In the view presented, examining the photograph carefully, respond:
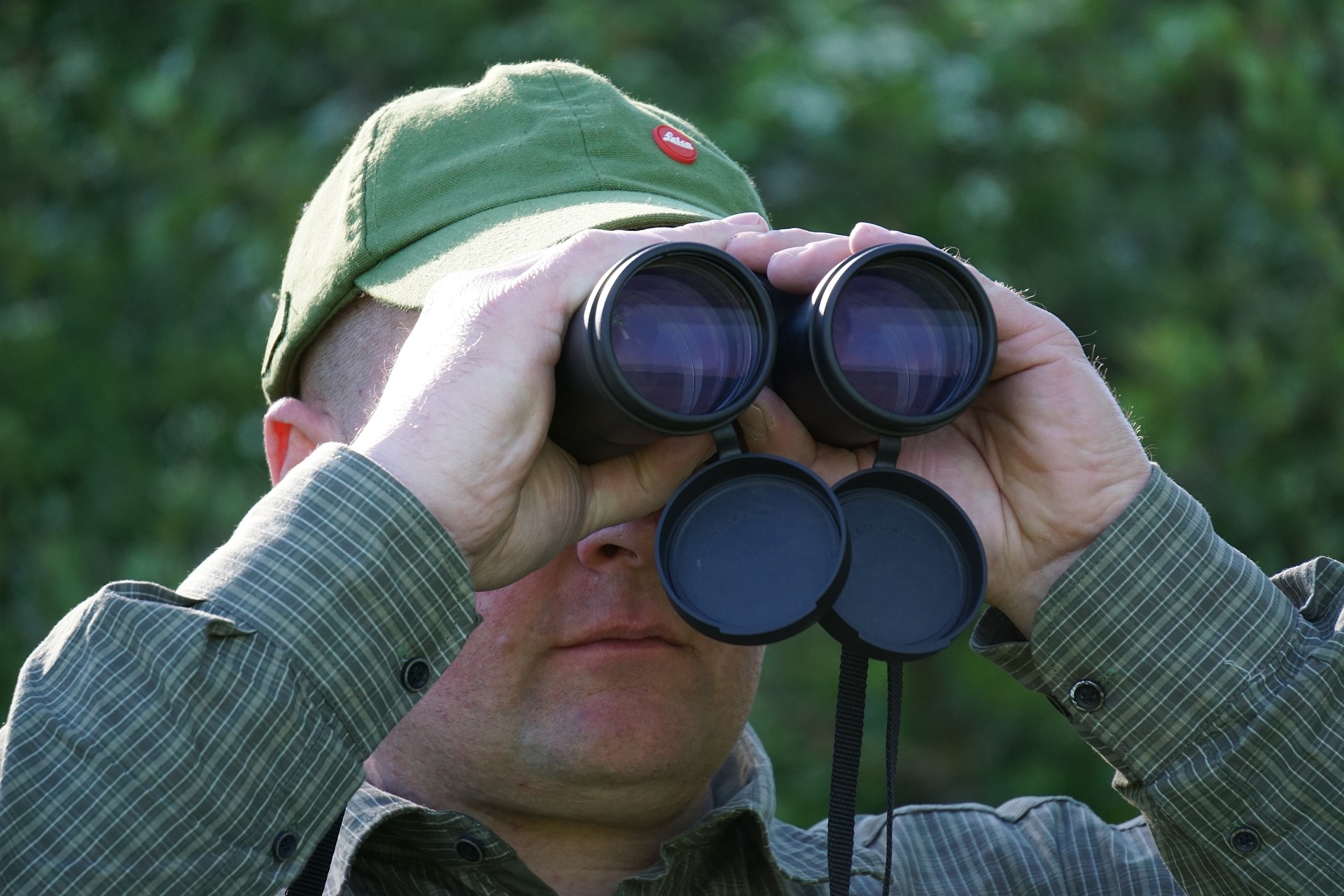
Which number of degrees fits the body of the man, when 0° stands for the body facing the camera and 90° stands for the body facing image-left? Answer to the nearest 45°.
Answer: approximately 315°
